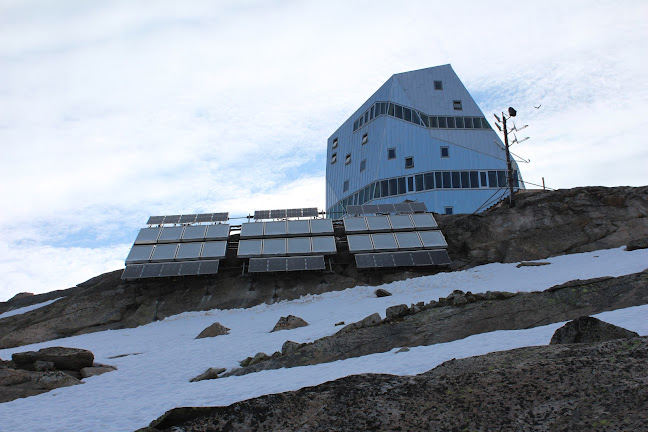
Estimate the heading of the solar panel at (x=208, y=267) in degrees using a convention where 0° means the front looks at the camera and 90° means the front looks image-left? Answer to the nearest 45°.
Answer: approximately 0°

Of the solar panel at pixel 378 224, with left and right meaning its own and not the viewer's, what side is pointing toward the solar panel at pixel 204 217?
right

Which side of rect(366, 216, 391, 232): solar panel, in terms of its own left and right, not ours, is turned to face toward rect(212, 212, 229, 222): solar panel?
right

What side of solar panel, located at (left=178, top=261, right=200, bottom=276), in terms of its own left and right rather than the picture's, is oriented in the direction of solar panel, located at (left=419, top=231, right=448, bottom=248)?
left

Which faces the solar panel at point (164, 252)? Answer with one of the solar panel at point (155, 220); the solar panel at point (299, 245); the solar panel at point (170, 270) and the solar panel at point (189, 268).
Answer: the solar panel at point (155, 220)

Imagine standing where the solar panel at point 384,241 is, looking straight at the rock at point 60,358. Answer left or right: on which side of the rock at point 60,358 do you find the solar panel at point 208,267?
right

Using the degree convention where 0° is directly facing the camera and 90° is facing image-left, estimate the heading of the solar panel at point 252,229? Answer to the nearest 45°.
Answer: approximately 0°
